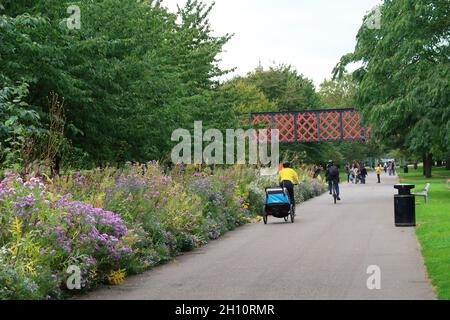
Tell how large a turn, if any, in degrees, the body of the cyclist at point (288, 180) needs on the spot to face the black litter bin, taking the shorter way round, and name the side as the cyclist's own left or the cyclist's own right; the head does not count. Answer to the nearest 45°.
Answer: approximately 135° to the cyclist's own right

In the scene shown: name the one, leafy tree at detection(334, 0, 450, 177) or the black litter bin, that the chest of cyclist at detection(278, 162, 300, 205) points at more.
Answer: the leafy tree

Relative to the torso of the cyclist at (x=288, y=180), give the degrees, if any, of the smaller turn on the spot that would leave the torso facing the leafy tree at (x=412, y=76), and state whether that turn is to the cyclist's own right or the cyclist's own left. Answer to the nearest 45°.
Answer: approximately 45° to the cyclist's own right

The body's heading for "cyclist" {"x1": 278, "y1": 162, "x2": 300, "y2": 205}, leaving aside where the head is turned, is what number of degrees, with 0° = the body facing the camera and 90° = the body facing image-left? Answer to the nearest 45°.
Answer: approximately 180°

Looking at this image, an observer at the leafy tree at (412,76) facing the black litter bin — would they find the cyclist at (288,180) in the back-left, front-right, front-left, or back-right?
front-right

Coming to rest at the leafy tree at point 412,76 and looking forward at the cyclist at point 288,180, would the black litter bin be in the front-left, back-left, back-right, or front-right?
front-left
